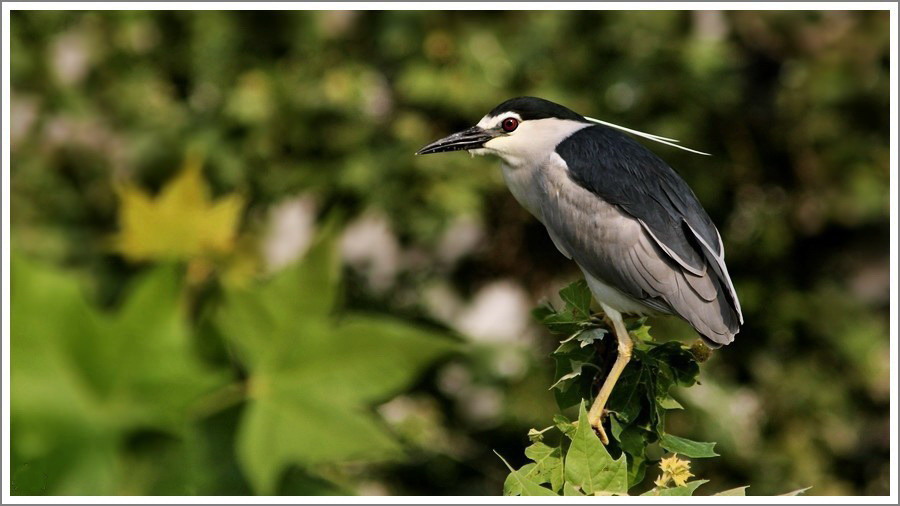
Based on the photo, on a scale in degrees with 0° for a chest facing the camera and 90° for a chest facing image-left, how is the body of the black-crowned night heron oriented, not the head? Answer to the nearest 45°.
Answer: approximately 90°
